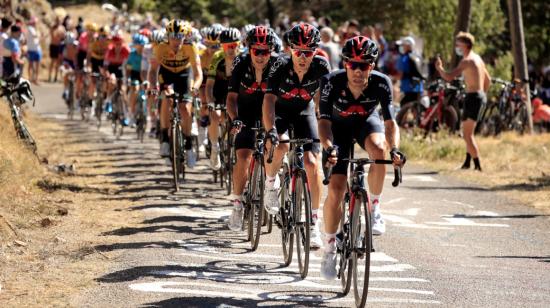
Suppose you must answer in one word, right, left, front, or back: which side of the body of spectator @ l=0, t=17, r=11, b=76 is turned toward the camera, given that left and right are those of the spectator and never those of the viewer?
right

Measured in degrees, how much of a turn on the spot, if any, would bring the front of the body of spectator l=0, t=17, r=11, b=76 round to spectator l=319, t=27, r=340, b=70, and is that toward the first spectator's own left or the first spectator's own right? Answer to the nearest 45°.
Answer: approximately 45° to the first spectator's own right

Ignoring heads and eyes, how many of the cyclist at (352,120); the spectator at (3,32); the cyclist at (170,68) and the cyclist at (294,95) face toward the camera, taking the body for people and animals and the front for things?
3

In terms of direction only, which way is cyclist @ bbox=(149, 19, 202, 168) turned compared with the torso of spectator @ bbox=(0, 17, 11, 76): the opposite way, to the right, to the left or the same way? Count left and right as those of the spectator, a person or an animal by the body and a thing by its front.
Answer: to the right

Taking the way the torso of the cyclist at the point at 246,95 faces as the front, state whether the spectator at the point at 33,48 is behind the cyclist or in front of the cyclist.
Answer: behind

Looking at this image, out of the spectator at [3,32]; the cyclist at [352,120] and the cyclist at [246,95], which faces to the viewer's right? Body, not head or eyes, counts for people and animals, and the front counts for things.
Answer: the spectator
